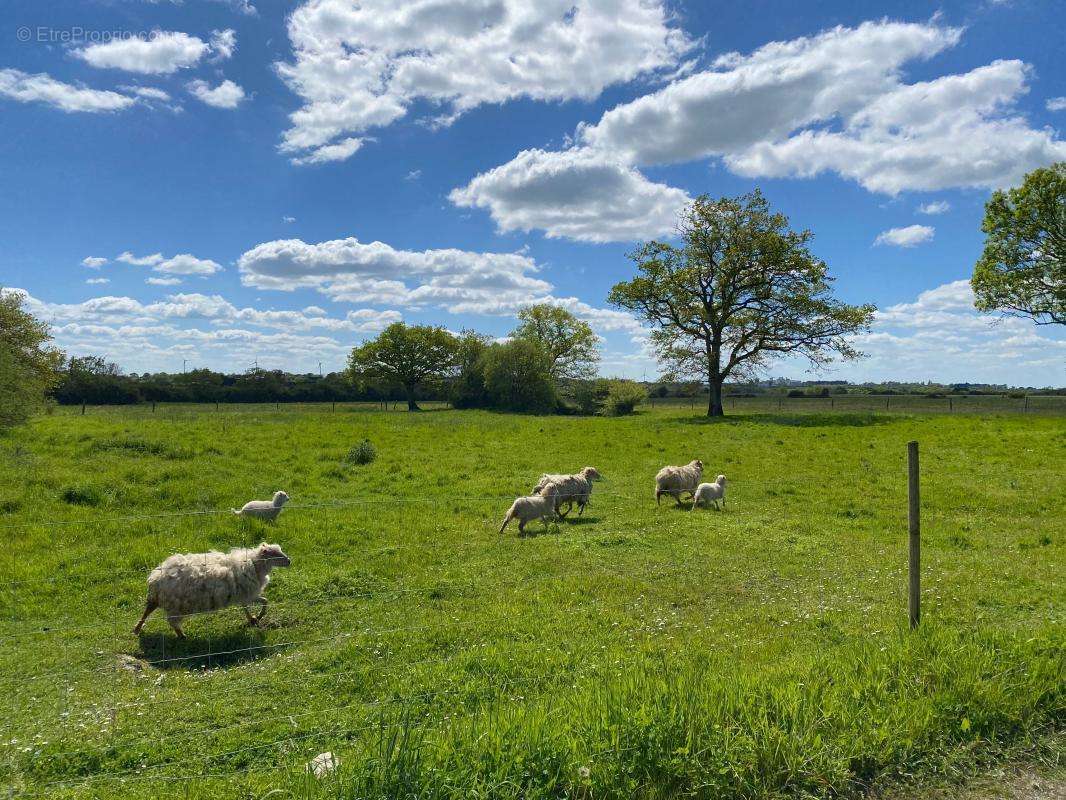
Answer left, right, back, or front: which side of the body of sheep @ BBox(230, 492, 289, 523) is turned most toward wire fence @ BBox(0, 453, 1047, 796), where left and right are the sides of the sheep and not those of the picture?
right

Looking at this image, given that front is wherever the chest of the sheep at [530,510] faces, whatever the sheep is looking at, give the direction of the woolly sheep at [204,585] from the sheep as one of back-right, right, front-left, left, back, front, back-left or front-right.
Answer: back-right

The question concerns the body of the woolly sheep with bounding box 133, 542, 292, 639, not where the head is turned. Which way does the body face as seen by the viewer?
to the viewer's right

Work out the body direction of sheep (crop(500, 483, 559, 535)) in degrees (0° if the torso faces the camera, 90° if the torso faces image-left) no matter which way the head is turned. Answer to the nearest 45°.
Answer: approximately 270°

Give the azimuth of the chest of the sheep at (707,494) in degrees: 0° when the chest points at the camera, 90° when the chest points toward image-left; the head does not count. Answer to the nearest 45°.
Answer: approximately 270°

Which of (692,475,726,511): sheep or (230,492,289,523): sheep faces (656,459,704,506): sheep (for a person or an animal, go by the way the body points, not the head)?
(230,492,289,523): sheep

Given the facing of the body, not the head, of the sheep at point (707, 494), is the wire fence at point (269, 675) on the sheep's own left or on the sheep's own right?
on the sheep's own right

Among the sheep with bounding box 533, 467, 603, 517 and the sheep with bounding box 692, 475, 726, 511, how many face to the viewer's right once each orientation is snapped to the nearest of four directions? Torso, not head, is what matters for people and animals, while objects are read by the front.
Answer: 2

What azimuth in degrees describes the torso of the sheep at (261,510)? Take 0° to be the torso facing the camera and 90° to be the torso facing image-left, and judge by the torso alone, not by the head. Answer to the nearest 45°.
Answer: approximately 270°

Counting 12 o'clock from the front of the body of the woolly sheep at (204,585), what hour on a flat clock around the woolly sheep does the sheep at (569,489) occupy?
The sheep is roughly at 11 o'clock from the woolly sheep.

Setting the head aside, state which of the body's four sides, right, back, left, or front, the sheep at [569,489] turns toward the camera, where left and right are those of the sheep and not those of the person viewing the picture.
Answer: right

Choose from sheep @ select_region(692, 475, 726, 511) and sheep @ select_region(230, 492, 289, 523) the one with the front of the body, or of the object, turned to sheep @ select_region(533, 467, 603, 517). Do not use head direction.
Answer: sheep @ select_region(230, 492, 289, 523)
